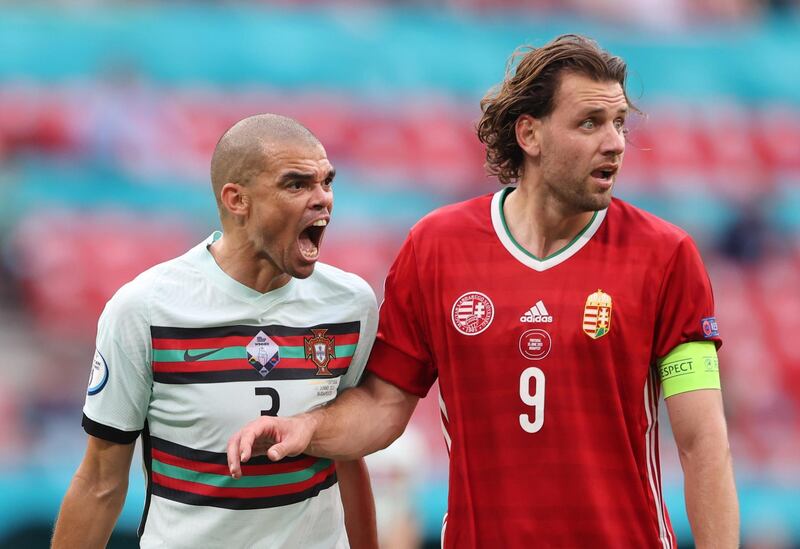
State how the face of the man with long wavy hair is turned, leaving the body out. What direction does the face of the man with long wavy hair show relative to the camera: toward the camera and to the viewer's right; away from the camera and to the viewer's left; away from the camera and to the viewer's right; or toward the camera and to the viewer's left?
toward the camera and to the viewer's right

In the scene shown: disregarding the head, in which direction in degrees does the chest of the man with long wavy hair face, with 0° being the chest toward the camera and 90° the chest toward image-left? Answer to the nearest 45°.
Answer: approximately 0°
